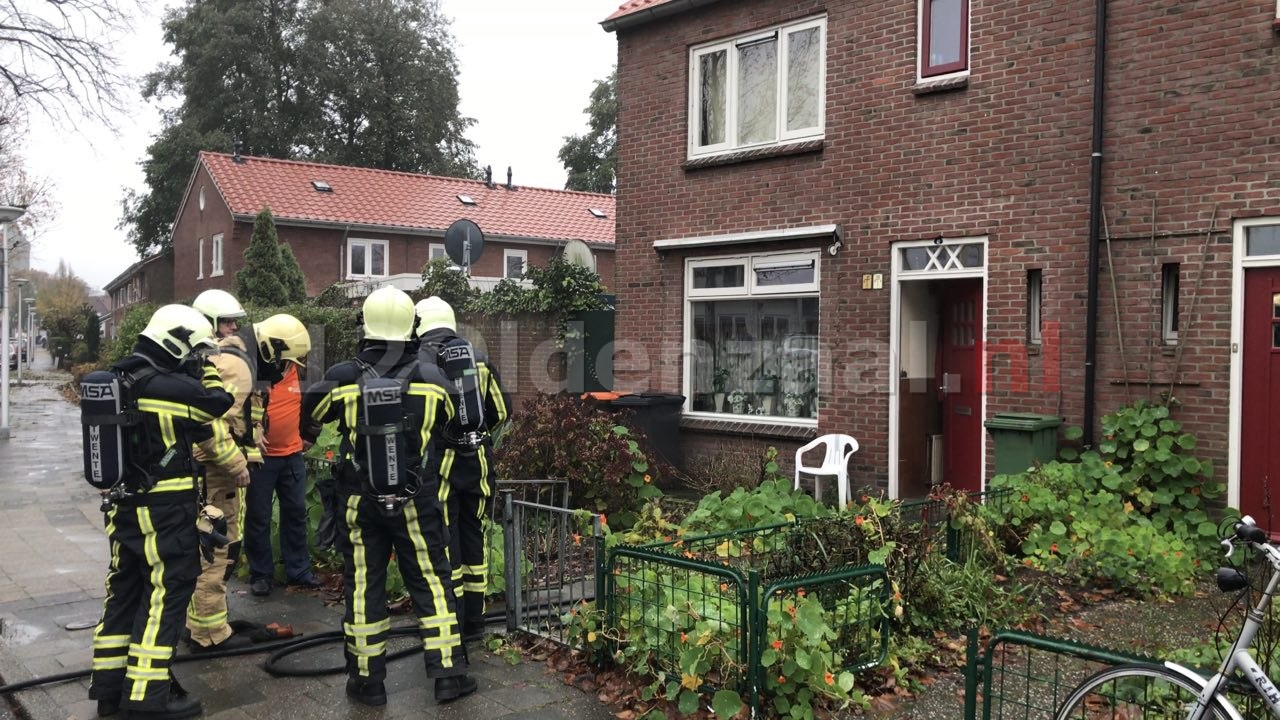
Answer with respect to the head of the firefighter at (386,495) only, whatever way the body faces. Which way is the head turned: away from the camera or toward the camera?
away from the camera

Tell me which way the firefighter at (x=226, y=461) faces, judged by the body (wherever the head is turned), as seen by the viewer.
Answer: to the viewer's right

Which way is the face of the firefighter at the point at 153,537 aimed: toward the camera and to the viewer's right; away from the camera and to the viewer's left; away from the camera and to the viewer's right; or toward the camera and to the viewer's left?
away from the camera and to the viewer's right

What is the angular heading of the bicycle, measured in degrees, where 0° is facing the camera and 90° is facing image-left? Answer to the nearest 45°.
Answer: approximately 90°

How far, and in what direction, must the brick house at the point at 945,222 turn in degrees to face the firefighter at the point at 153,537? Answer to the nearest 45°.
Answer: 0° — it already faces them

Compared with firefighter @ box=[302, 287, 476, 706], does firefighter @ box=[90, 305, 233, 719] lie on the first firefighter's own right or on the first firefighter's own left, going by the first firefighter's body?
on the first firefighter's own left

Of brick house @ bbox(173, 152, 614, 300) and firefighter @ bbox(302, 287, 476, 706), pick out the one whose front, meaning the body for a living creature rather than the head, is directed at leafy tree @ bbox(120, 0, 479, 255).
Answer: the firefighter

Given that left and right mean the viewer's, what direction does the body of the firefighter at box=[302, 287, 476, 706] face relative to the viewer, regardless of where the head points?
facing away from the viewer

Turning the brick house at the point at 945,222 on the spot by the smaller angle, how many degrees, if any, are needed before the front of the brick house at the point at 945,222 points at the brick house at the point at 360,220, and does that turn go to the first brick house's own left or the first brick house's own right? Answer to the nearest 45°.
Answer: approximately 90° to the first brick house's own right
